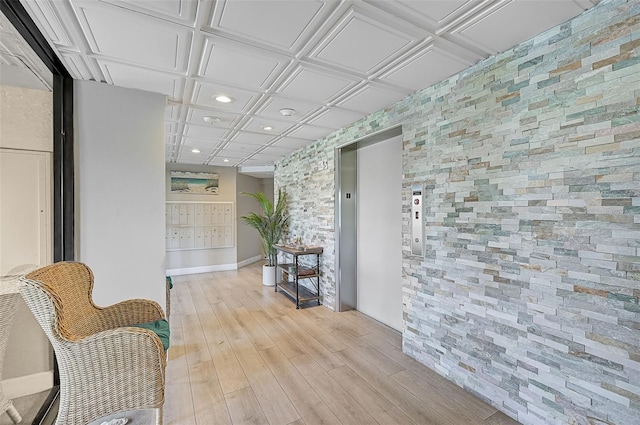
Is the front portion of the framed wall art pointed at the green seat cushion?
yes

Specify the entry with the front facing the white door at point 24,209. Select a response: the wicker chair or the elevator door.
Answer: the elevator door

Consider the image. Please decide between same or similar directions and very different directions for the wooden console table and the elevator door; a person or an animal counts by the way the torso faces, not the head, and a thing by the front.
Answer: same or similar directions

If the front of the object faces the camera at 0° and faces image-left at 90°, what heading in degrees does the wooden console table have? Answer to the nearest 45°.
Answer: approximately 45°

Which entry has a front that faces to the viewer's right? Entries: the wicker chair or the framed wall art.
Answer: the wicker chair

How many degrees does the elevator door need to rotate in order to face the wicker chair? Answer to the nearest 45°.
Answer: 0° — it already faces it

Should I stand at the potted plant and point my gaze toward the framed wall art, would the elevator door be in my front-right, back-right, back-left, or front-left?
back-left

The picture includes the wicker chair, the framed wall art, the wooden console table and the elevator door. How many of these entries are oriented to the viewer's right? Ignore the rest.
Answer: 1

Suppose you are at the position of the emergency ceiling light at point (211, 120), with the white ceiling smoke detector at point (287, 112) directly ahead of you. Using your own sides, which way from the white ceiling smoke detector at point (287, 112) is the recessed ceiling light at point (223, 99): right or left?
right

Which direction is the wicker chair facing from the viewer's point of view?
to the viewer's right

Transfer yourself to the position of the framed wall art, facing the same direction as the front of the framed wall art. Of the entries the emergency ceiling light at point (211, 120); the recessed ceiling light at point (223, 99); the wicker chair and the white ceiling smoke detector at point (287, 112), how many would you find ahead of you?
4

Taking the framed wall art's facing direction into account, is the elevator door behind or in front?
in front

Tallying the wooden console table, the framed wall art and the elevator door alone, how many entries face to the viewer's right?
0

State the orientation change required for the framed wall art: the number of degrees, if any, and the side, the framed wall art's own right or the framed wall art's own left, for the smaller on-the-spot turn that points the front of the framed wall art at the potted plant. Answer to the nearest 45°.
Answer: approximately 45° to the framed wall art's own left

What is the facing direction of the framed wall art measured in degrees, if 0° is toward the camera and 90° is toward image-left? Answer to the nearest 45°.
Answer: approximately 0°

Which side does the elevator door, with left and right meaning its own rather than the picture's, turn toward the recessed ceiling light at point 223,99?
front
